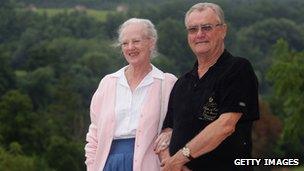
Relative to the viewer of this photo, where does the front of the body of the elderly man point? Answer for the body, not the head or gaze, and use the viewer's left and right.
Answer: facing the viewer and to the left of the viewer

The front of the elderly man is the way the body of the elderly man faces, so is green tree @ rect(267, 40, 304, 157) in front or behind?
behind

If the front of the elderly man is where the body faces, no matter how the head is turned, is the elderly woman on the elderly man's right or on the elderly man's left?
on the elderly man's right

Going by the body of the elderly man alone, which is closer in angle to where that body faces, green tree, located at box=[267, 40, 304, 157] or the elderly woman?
the elderly woman
